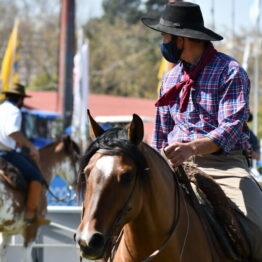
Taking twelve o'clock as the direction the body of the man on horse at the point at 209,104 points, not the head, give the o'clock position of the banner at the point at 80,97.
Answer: The banner is roughly at 4 o'clock from the man on horse.

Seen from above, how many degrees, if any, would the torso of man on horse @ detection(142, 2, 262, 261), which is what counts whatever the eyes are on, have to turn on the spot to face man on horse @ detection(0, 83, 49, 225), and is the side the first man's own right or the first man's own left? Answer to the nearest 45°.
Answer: approximately 90° to the first man's own right

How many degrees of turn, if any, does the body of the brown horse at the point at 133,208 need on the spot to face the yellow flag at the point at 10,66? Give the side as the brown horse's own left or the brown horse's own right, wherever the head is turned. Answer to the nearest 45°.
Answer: approximately 135° to the brown horse's own right

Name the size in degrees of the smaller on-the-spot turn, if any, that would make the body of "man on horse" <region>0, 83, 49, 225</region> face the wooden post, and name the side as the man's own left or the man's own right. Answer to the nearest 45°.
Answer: approximately 90° to the man's own left

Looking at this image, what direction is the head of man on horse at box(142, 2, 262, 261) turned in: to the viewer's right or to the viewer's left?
to the viewer's left

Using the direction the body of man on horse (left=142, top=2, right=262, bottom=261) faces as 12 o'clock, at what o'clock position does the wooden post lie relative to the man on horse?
The wooden post is roughly at 4 o'clock from the man on horse.

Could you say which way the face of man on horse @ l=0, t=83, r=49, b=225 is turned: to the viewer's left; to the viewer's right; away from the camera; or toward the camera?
to the viewer's right

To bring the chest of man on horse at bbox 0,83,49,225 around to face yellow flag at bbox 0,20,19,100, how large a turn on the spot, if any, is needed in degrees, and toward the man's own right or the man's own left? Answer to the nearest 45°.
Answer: approximately 90° to the man's own left

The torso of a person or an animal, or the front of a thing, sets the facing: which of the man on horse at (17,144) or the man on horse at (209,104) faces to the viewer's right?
the man on horse at (17,144)

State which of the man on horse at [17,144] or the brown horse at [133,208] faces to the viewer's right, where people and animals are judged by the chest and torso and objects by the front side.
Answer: the man on horse

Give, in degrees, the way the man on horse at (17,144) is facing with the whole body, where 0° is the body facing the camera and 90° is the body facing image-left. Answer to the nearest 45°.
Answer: approximately 270°

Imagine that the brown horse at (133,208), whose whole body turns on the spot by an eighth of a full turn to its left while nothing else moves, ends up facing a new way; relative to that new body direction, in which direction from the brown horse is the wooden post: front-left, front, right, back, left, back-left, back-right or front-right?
back

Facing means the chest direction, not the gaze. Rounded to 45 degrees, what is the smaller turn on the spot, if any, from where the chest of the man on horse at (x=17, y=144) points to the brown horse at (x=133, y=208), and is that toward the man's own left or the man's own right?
approximately 90° to the man's own right
